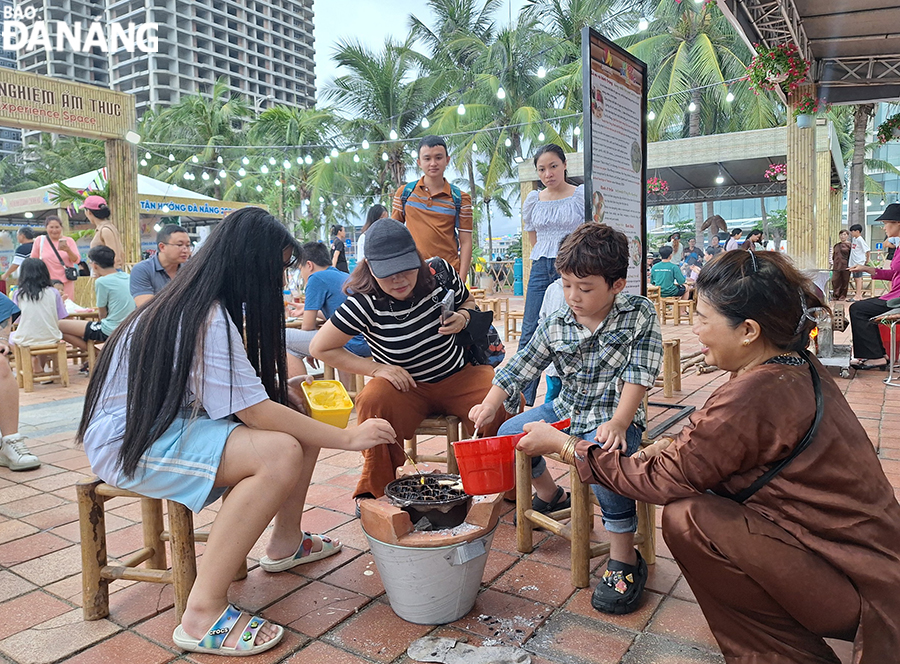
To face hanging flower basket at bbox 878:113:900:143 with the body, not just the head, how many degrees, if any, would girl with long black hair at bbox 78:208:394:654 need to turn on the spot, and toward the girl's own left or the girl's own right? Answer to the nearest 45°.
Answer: approximately 45° to the girl's own left

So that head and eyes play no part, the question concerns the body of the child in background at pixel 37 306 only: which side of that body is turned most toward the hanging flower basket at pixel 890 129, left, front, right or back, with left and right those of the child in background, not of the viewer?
right

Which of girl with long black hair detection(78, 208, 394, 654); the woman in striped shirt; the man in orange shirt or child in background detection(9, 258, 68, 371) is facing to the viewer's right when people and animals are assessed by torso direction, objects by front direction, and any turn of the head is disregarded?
the girl with long black hair

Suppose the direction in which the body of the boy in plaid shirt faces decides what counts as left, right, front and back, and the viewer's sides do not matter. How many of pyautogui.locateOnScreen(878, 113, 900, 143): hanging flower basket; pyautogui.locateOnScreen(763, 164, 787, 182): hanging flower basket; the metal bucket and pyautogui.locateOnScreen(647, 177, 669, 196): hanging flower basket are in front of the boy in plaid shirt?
1

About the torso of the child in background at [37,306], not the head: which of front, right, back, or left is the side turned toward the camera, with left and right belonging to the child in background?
back

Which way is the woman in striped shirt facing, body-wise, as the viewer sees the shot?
toward the camera

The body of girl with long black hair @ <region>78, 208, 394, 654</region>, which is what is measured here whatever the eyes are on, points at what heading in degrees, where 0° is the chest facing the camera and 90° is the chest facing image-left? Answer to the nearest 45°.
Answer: approximately 270°

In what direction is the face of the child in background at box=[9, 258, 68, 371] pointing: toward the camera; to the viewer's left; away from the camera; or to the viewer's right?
away from the camera

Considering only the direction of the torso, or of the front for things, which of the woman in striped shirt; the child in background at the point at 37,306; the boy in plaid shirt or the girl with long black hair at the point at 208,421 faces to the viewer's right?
the girl with long black hair

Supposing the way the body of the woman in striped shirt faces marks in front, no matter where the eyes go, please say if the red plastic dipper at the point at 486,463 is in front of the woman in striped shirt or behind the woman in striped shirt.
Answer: in front

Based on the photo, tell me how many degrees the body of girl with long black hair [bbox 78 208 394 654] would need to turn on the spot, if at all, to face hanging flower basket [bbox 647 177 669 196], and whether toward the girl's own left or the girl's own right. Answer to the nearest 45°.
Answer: approximately 45° to the girl's own left

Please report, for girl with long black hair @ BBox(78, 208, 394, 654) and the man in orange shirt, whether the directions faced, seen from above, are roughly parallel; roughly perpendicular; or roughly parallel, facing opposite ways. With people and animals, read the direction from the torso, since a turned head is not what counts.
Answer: roughly perpendicular

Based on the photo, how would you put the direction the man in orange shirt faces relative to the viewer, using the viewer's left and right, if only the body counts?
facing the viewer

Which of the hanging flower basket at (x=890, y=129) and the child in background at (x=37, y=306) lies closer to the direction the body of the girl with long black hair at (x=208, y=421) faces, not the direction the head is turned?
the hanging flower basket

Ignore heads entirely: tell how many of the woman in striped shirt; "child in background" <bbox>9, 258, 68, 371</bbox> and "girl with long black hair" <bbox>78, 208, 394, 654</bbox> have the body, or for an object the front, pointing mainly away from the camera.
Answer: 1

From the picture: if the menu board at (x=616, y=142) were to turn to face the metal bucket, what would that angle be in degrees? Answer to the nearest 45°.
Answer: approximately 45° to its right

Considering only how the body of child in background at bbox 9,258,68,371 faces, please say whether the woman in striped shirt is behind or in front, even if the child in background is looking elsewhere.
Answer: behind

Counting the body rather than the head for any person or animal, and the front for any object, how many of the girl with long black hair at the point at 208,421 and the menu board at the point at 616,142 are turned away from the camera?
0

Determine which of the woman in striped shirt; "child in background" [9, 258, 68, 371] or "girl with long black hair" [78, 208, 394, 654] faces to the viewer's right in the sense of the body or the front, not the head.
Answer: the girl with long black hair
